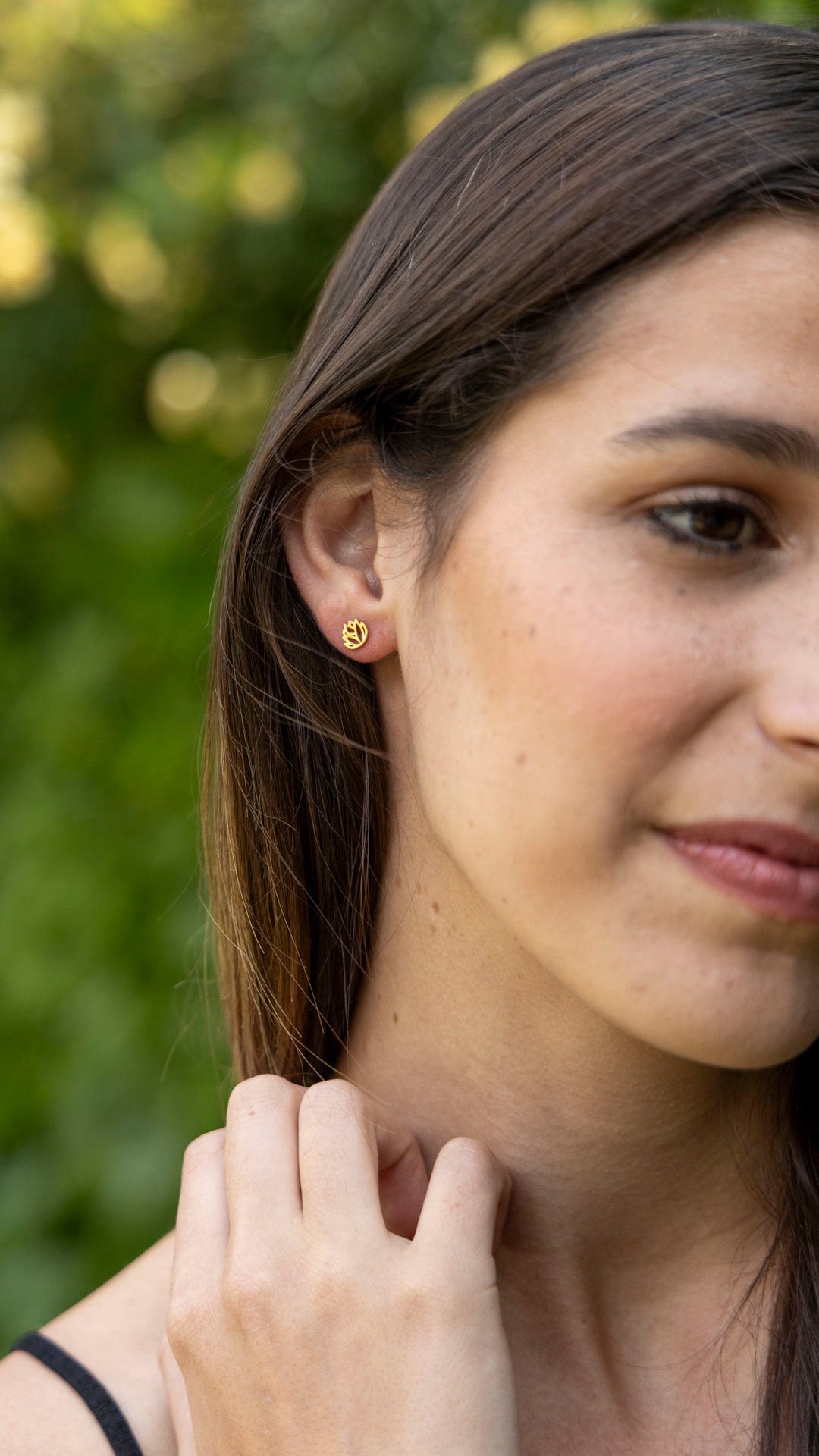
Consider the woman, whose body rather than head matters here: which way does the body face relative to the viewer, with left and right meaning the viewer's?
facing the viewer and to the right of the viewer

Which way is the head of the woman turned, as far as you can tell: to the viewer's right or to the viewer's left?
to the viewer's right
